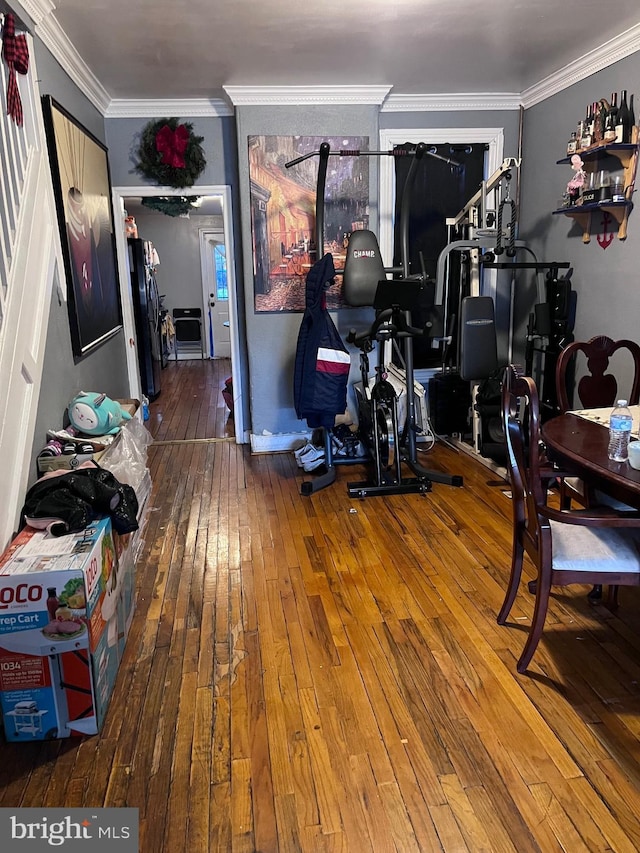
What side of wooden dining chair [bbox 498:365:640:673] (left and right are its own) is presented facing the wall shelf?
left

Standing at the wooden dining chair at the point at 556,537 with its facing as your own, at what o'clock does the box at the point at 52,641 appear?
The box is roughly at 5 o'clock from the wooden dining chair.

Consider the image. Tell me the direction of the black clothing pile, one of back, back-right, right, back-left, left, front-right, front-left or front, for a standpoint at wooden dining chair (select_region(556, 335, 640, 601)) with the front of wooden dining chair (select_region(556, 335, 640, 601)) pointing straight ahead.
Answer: front-right

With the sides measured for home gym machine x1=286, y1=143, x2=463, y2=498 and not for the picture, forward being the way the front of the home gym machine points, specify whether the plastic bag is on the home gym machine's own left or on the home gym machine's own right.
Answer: on the home gym machine's own right

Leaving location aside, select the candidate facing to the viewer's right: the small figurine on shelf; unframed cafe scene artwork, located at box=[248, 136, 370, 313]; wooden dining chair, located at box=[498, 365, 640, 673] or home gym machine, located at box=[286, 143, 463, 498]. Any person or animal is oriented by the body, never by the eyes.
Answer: the wooden dining chair

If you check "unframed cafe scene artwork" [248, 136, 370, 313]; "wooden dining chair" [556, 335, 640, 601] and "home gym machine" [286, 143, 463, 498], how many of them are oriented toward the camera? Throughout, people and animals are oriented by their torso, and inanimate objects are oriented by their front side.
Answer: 3

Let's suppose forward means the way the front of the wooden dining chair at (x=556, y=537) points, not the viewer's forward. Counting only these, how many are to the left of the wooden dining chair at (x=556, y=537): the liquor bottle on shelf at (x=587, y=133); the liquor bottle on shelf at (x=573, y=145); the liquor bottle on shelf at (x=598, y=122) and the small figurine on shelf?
4

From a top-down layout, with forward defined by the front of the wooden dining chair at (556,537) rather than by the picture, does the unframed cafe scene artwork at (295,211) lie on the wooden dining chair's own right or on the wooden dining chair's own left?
on the wooden dining chair's own left

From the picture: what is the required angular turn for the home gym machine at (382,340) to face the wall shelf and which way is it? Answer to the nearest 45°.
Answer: approximately 90° to its left

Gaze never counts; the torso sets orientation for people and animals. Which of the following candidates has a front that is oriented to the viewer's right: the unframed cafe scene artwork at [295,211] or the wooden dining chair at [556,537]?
the wooden dining chair

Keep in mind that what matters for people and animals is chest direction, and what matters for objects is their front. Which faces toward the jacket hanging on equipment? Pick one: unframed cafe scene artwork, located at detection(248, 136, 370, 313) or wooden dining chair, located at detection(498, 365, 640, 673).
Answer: the unframed cafe scene artwork

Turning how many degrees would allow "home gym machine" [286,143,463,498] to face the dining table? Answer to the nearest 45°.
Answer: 0° — it already faces it

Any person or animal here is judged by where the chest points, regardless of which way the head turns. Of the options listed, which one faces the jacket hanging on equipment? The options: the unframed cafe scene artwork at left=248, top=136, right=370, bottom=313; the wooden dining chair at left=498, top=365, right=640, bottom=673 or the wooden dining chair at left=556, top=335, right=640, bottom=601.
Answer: the unframed cafe scene artwork

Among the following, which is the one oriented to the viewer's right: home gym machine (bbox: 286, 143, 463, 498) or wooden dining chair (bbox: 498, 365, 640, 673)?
the wooden dining chair

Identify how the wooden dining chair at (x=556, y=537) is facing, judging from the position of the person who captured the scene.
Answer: facing to the right of the viewer

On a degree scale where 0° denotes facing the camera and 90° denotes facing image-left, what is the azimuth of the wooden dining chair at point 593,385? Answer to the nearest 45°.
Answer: approximately 0°

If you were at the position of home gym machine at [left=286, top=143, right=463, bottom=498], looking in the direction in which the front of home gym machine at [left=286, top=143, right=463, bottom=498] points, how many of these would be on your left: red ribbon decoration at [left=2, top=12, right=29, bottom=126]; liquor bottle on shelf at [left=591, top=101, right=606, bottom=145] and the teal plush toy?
1
